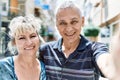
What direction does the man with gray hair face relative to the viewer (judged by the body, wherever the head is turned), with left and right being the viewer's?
facing the viewer

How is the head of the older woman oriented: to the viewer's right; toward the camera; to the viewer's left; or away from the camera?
toward the camera

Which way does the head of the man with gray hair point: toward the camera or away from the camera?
toward the camera
